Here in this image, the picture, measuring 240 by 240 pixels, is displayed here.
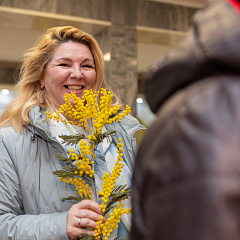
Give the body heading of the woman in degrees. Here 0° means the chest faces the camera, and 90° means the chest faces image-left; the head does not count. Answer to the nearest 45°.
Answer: approximately 315°

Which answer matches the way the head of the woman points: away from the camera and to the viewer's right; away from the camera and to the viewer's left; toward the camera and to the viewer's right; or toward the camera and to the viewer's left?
toward the camera and to the viewer's right

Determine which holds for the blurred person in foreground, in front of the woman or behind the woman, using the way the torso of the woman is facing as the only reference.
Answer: in front
